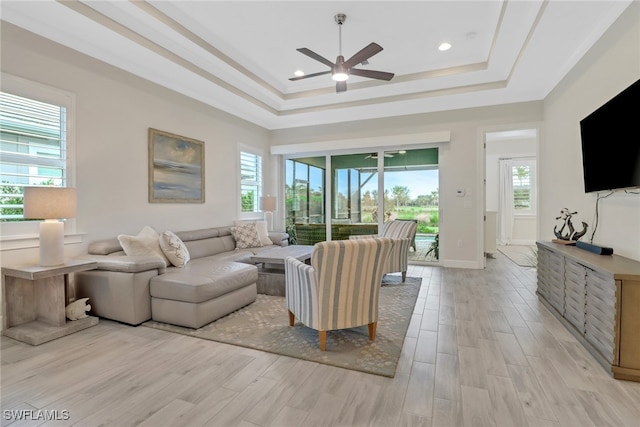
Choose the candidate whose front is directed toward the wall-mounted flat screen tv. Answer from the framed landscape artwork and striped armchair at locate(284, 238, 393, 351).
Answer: the framed landscape artwork

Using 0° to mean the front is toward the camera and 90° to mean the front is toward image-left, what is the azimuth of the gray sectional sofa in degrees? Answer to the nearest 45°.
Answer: approximately 315°

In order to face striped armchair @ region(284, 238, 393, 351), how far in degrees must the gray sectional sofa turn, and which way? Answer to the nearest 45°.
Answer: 0° — it already faces it

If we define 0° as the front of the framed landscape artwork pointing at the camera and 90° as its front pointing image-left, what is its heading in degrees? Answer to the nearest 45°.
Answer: approximately 315°

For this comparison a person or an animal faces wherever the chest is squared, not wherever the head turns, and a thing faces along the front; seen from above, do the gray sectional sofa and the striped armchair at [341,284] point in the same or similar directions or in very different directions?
very different directions

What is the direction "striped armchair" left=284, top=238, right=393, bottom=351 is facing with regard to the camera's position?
facing away from the viewer and to the left of the viewer

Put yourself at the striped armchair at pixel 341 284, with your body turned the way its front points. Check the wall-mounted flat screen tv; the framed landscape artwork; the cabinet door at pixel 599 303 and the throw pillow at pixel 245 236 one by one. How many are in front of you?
2

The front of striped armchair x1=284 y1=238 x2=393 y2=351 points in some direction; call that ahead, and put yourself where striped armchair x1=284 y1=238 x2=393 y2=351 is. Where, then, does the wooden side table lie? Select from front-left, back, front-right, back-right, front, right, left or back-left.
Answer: front-left

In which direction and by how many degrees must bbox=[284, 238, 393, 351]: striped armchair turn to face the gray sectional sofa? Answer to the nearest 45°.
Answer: approximately 45° to its left
